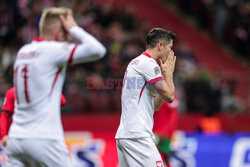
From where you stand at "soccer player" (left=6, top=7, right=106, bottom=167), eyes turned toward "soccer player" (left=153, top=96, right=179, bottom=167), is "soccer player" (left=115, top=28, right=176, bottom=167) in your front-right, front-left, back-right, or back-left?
front-right

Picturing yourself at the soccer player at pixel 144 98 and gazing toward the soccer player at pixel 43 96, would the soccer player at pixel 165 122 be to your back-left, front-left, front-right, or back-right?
back-right

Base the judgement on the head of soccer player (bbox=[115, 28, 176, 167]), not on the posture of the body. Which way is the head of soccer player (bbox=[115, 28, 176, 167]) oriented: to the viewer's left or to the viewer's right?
to the viewer's right

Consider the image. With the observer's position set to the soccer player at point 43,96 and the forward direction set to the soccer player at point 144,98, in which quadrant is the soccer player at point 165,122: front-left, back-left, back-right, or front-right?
front-left

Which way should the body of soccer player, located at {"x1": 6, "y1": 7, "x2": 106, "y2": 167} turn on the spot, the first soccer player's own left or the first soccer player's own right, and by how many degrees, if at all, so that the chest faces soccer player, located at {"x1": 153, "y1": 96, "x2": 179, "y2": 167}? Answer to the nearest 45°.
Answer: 0° — they already face them

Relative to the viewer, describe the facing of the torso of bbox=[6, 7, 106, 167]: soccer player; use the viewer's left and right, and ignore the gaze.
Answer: facing away from the viewer and to the right of the viewer

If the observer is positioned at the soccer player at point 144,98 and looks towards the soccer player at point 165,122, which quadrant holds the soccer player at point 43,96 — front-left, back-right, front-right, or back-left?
back-left

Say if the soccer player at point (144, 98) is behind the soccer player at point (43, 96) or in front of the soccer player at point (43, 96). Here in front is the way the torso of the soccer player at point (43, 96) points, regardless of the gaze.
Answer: in front
